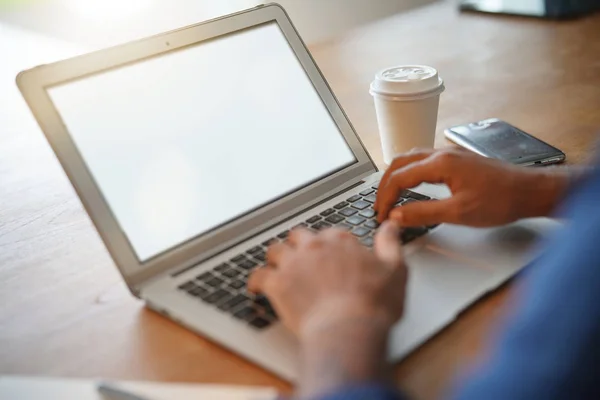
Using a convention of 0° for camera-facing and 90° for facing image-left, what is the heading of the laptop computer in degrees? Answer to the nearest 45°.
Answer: approximately 315°

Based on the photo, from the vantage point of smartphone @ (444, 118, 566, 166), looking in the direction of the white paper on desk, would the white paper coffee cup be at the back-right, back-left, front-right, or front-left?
front-right
